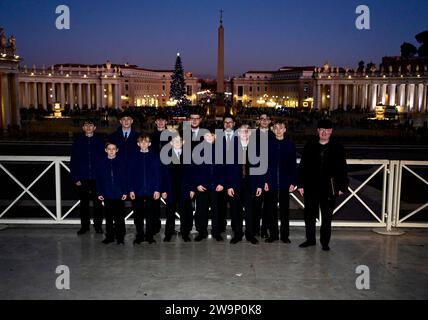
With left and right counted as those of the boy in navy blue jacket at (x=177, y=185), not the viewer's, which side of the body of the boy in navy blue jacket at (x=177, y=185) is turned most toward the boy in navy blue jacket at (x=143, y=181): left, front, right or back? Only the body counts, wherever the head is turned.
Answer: right

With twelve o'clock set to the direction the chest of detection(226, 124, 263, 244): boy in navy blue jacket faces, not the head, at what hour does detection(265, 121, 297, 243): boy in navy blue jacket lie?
detection(265, 121, 297, 243): boy in navy blue jacket is roughly at 9 o'clock from detection(226, 124, 263, 244): boy in navy blue jacket.

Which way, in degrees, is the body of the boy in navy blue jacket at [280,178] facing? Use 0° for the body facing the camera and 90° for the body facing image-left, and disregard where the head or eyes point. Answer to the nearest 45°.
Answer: approximately 0°

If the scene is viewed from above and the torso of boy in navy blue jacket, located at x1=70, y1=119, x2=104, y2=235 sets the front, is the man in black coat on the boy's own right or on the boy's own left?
on the boy's own left

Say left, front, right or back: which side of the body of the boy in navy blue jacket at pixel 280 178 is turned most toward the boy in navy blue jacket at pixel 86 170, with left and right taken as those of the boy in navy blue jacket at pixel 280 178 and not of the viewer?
right

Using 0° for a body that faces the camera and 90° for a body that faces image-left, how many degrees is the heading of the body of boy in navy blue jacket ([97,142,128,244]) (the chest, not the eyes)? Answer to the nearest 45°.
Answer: approximately 0°

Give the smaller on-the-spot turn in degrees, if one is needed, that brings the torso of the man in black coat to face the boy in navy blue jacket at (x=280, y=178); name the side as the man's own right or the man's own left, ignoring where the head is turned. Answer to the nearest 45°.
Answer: approximately 90° to the man's own right

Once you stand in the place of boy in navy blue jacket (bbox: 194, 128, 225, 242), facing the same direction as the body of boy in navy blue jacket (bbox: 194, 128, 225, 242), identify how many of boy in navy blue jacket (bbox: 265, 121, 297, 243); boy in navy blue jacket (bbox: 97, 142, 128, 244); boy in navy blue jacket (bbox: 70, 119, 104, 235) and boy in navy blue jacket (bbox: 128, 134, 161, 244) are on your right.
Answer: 3
